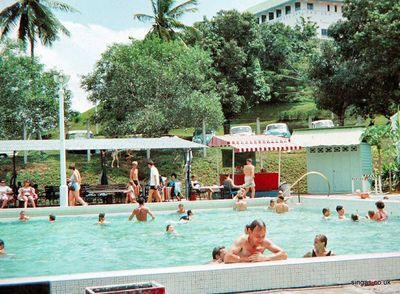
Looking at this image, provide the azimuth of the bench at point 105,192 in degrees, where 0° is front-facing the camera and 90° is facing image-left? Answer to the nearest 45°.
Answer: approximately 0°

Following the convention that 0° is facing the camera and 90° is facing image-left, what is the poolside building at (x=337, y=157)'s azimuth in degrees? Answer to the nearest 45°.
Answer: approximately 0°

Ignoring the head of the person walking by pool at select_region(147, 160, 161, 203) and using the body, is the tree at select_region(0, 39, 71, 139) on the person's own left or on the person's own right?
on the person's own right

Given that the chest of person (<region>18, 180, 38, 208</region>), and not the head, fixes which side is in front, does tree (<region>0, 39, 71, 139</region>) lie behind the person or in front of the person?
behind
